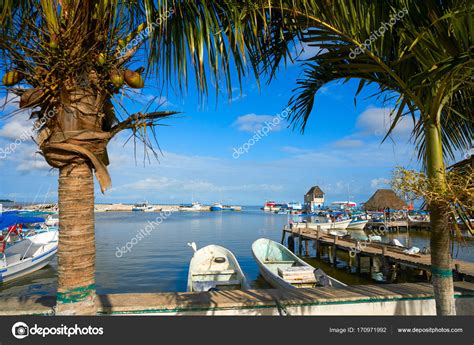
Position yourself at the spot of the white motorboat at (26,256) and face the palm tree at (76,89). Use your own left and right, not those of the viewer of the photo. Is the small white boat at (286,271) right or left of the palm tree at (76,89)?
left

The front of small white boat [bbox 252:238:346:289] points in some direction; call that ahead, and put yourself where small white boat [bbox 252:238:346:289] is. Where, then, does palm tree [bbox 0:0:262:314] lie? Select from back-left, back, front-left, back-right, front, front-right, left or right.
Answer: back-left

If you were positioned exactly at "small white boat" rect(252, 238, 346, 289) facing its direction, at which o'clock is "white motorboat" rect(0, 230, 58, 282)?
The white motorboat is roughly at 11 o'clock from the small white boat.

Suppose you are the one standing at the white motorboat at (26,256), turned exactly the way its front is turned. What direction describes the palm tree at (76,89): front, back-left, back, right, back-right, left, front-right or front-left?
back-right

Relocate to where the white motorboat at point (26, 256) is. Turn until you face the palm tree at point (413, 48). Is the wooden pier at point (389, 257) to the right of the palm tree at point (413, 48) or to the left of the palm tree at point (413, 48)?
left

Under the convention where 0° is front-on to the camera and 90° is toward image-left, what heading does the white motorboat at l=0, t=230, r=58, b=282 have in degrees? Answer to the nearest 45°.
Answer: approximately 225°

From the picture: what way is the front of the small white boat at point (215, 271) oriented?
away from the camera

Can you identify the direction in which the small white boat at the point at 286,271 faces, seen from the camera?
facing away from the viewer and to the left of the viewer

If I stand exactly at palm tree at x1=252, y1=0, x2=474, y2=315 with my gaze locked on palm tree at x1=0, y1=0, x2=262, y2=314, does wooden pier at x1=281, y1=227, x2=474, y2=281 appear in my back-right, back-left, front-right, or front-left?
back-right

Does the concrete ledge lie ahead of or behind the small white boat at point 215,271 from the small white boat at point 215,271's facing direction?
behind
